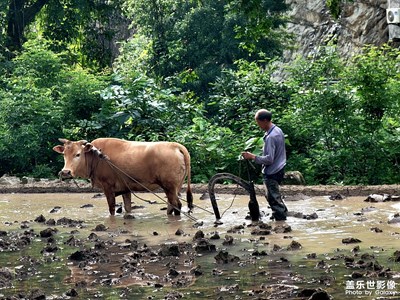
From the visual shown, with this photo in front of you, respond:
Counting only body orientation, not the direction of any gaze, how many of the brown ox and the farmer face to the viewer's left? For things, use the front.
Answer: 2

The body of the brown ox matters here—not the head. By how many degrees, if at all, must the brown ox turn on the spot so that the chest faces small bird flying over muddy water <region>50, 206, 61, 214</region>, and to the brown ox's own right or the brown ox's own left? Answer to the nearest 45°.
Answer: approximately 45° to the brown ox's own right

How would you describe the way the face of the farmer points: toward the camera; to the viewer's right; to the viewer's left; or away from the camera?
to the viewer's left

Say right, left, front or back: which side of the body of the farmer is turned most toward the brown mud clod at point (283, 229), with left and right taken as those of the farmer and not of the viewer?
left

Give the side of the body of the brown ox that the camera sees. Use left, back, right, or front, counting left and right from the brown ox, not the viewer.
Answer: left

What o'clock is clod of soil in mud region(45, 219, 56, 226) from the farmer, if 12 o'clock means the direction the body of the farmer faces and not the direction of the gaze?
The clod of soil in mud is roughly at 12 o'clock from the farmer.

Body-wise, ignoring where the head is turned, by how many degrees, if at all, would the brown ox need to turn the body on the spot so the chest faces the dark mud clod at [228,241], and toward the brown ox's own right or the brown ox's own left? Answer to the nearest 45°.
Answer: approximately 90° to the brown ox's own left

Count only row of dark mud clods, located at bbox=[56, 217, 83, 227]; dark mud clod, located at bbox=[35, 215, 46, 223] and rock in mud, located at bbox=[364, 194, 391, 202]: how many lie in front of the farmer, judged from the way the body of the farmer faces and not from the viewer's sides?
2

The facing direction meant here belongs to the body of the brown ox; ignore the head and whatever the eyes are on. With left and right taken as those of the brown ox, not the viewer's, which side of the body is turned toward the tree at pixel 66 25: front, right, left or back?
right

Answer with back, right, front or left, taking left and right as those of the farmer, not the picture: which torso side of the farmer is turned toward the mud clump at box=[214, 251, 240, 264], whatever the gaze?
left

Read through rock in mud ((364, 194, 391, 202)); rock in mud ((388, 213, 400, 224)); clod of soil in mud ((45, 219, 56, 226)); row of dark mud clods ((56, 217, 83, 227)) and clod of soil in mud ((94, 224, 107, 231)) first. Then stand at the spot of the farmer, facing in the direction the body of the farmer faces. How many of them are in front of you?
3

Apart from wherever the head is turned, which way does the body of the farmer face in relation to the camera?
to the viewer's left

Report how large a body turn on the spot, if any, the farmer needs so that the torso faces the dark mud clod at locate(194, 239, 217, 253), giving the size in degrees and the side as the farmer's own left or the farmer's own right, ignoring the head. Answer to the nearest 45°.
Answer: approximately 90° to the farmer's own left

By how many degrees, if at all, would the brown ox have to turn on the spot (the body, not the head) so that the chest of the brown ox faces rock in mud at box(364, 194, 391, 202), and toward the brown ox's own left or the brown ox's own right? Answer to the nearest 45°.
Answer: approximately 180°
